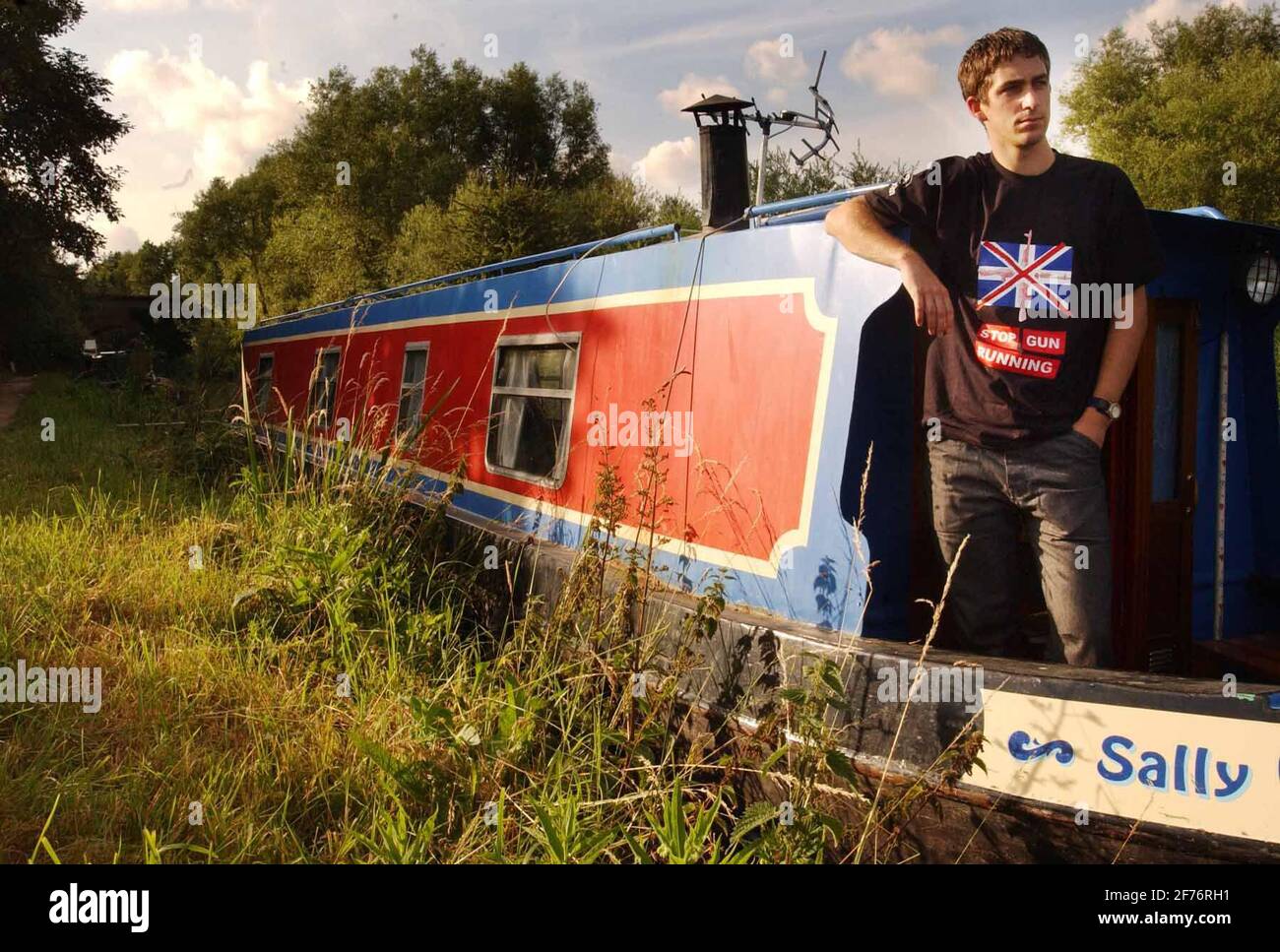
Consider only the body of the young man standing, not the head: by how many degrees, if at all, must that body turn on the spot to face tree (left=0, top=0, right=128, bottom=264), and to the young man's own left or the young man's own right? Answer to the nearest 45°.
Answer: approximately 135° to the young man's own right

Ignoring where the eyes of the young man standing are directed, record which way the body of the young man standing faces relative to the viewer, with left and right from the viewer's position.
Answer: facing the viewer

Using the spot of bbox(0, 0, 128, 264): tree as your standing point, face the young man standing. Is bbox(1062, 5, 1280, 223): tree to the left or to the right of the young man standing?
left

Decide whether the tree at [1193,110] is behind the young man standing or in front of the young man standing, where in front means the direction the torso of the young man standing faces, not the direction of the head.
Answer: behind
